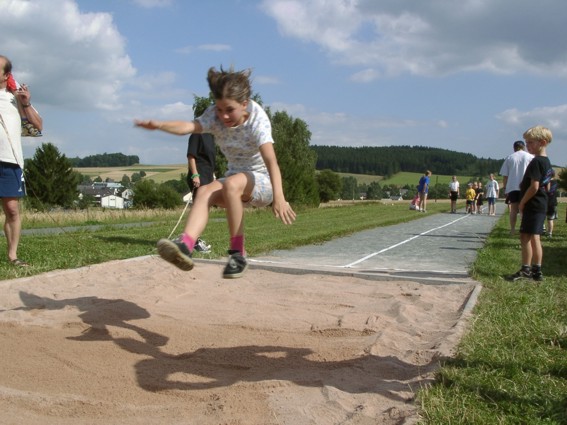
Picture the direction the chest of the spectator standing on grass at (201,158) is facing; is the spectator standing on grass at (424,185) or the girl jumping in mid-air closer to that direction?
the girl jumping in mid-air

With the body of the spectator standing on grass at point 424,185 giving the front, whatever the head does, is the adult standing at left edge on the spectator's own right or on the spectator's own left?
on the spectator's own right

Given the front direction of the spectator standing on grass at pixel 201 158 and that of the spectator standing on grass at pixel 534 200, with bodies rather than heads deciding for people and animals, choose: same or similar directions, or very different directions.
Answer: very different directions

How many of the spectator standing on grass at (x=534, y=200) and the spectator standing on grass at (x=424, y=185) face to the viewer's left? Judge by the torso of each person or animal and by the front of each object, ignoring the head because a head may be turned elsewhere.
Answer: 1

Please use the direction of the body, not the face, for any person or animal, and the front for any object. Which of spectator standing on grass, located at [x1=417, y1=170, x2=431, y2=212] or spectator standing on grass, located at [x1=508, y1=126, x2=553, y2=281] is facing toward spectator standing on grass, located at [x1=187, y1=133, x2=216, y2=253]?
spectator standing on grass, located at [x1=508, y1=126, x2=553, y2=281]

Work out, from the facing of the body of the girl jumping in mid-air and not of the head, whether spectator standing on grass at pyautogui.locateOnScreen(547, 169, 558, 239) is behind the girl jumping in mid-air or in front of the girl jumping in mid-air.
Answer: behind

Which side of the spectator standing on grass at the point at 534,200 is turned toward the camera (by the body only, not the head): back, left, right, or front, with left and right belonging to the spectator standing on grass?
left

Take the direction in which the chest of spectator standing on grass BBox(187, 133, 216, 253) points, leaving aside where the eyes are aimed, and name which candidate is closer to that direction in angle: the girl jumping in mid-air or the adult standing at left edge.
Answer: the girl jumping in mid-air

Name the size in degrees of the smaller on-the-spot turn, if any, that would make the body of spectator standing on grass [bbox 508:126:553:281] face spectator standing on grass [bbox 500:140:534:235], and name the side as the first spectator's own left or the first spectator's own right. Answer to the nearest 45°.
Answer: approximately 90° to the first spectator's own right

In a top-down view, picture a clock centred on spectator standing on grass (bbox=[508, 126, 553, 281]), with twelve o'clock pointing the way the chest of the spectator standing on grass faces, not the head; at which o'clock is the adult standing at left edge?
The adult standing at left edge is roughly at 11 o'clock from the spectator standing on grass.
